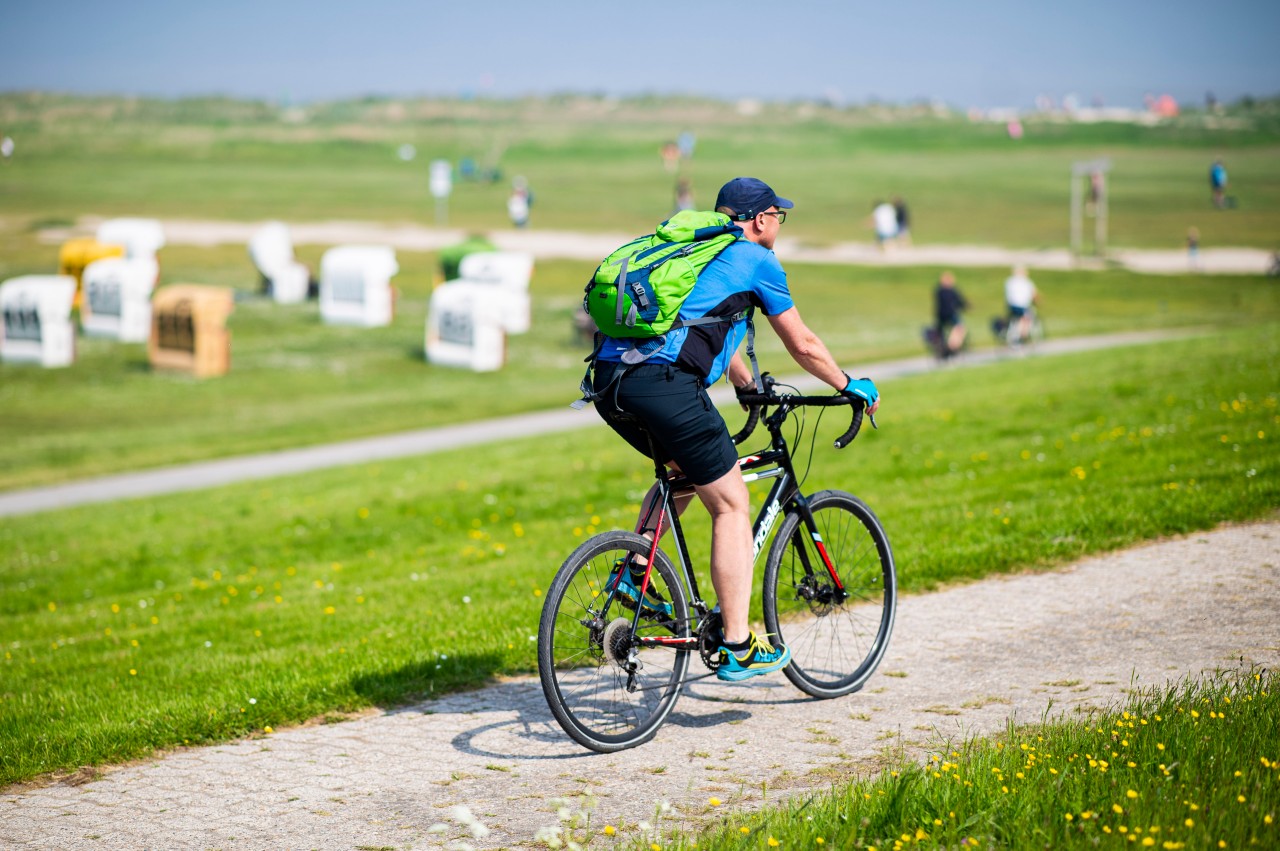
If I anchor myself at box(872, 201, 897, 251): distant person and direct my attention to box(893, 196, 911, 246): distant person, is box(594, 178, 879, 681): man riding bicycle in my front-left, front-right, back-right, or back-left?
back-right

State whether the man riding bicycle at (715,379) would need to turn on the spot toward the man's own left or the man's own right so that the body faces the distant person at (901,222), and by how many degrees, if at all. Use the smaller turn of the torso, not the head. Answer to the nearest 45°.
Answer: approximately 45° to the man's own left

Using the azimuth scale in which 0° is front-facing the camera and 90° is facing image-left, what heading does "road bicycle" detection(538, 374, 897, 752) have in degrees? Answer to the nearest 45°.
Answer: approximately 225°

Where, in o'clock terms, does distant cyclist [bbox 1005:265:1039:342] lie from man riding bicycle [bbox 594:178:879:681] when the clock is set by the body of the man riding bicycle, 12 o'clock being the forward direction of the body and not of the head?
The distant cyclist is roughly at 11 o'clock from the man riding bicycle.

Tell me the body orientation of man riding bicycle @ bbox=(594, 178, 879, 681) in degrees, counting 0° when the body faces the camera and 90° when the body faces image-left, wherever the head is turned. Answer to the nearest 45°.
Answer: approximately 225°

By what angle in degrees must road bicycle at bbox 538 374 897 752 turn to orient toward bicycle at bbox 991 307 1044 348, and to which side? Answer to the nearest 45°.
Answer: approximately 45° to its left

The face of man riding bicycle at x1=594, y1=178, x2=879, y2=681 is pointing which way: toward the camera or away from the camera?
away from the camera

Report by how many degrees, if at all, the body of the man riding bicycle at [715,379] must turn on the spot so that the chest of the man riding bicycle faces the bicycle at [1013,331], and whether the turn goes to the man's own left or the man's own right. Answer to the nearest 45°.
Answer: approximately 45° to the man's own left
